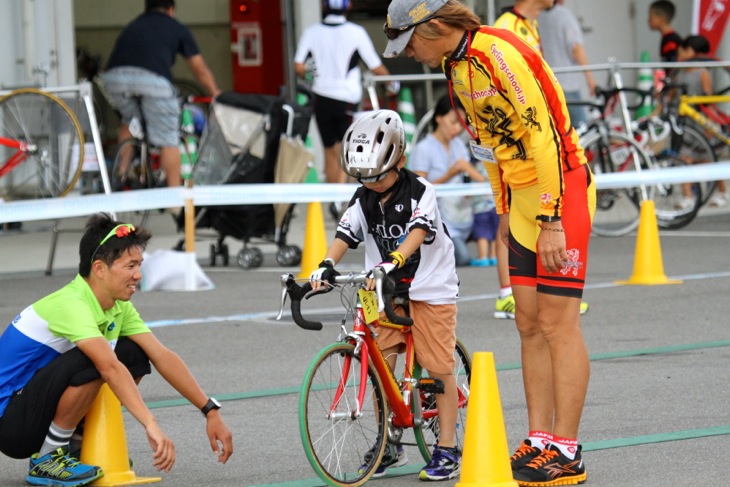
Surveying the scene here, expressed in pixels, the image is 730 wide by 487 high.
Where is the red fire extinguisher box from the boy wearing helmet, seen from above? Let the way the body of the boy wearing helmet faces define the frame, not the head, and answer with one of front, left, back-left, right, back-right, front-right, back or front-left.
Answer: back-right

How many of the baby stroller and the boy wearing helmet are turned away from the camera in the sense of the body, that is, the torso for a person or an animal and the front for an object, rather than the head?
0

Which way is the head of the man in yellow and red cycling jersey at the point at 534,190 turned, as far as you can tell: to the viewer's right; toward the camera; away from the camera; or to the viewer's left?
to the viewer's left

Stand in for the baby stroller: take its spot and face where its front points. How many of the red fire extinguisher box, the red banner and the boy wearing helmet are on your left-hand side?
1

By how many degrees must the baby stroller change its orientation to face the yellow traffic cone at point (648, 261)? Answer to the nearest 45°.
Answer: approximately 135° to its left

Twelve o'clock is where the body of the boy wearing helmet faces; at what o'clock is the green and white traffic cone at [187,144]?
The green and white traffic cone is roughly at 4 o'clock from the boy wearing helmet.

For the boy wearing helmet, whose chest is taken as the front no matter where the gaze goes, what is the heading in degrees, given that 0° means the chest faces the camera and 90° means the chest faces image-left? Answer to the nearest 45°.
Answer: approximately 45°

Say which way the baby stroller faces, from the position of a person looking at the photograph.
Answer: facing to the left of the viewer

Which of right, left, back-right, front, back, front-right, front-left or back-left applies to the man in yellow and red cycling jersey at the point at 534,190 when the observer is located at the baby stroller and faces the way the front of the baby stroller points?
left

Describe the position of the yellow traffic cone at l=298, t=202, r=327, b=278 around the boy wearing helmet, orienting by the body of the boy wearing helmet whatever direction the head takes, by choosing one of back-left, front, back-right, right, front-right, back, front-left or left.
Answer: back-right

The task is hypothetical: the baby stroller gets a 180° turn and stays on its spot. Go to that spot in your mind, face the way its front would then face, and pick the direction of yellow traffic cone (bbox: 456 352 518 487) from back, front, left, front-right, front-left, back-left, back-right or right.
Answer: right

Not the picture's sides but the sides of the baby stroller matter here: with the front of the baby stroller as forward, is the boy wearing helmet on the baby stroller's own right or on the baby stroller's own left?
on the baby stroller's own left

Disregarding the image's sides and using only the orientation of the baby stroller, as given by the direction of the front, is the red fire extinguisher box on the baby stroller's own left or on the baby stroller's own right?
on the baby stroller's own right

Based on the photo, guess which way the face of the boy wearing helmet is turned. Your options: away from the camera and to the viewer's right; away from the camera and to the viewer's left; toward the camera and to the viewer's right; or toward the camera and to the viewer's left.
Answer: toward the camera and to the viewer's left

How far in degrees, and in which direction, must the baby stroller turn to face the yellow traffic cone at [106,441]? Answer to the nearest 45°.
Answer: approximately 90° to its left
